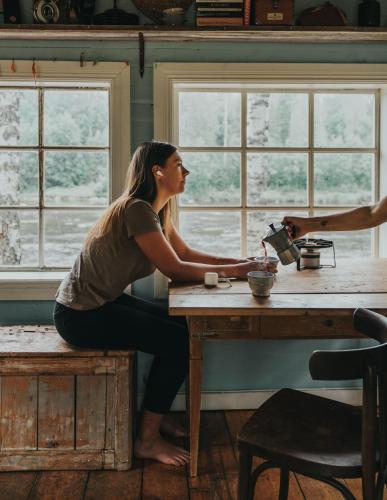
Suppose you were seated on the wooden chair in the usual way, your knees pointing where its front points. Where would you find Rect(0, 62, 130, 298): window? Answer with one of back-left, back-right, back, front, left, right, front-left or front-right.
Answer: front

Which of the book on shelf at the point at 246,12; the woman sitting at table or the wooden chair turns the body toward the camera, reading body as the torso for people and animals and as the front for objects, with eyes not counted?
the book on shelf

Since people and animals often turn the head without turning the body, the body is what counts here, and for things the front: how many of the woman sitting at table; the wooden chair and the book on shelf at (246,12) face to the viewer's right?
1

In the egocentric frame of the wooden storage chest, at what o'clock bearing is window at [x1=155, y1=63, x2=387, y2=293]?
The window is roughly at 8 o'clock from the wooden storage chest.

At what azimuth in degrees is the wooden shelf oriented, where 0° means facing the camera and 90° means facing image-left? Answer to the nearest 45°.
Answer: approximately 0°

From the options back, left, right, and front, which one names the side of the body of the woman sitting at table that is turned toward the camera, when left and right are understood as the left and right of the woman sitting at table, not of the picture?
right

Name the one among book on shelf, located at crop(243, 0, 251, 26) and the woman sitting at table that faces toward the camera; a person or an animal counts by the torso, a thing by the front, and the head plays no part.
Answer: the book on shelf

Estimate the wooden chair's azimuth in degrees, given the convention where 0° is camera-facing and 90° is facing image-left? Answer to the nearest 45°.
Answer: approximately 135°

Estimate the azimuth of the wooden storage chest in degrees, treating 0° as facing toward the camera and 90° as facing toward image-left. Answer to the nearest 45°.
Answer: approximately 0°

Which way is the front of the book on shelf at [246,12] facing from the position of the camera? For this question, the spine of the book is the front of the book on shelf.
facing the viewer

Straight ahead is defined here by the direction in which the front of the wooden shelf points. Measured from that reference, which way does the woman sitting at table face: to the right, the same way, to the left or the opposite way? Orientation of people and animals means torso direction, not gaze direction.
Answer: to the left

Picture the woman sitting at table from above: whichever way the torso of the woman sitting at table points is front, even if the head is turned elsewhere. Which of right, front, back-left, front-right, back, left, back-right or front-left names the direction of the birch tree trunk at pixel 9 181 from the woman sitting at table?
back-left

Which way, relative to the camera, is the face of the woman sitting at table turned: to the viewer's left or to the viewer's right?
to the viewer's right
